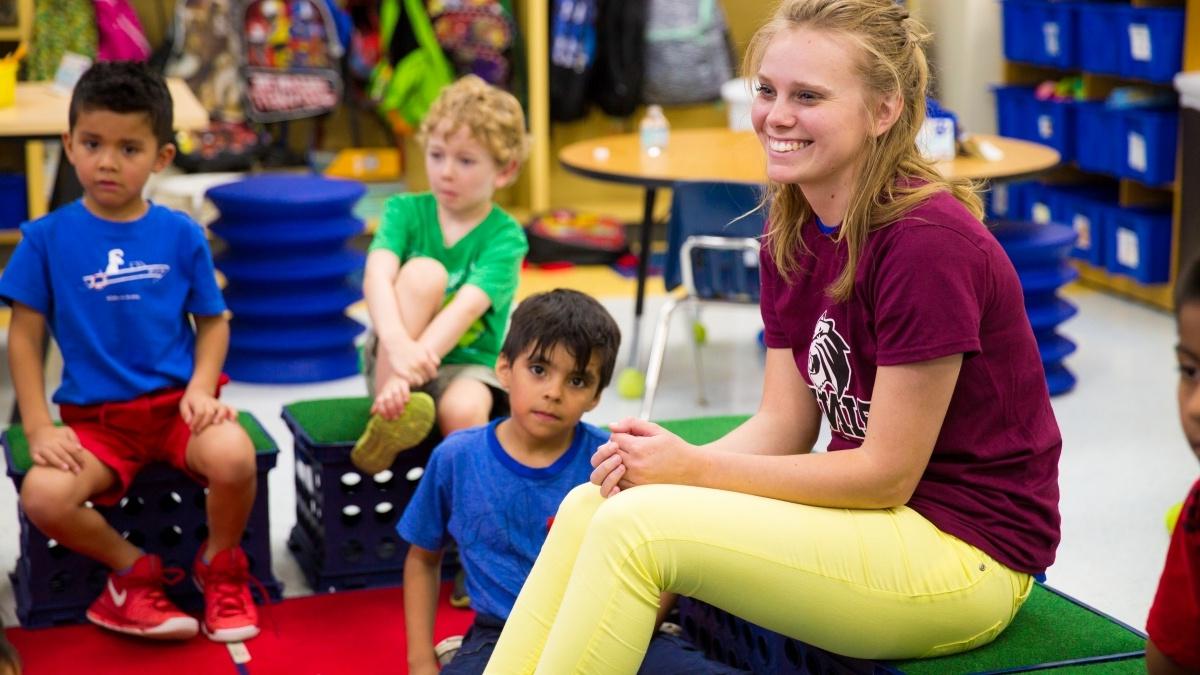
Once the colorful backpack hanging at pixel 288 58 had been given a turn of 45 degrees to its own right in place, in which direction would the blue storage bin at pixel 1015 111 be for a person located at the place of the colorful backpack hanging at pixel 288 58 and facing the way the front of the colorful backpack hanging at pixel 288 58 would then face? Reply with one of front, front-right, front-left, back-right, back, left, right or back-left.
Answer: back-left

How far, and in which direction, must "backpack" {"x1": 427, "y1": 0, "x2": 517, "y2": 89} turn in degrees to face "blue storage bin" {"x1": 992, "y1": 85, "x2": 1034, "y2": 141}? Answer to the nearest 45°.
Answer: approximately 90° to its left

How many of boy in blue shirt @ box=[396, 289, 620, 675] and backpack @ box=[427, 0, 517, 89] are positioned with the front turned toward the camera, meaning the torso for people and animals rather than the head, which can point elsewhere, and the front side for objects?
2

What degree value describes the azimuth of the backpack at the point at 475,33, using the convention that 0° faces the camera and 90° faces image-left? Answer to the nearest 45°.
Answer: approximately 0°

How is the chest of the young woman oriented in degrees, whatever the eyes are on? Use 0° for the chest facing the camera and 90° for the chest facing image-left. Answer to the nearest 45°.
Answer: approximately 45°

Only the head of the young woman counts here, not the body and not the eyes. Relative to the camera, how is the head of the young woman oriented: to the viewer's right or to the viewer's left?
to the viewer's left

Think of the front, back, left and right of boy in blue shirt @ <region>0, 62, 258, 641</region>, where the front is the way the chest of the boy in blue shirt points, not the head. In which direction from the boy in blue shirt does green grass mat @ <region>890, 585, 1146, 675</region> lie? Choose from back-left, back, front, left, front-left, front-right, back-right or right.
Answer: front-left
